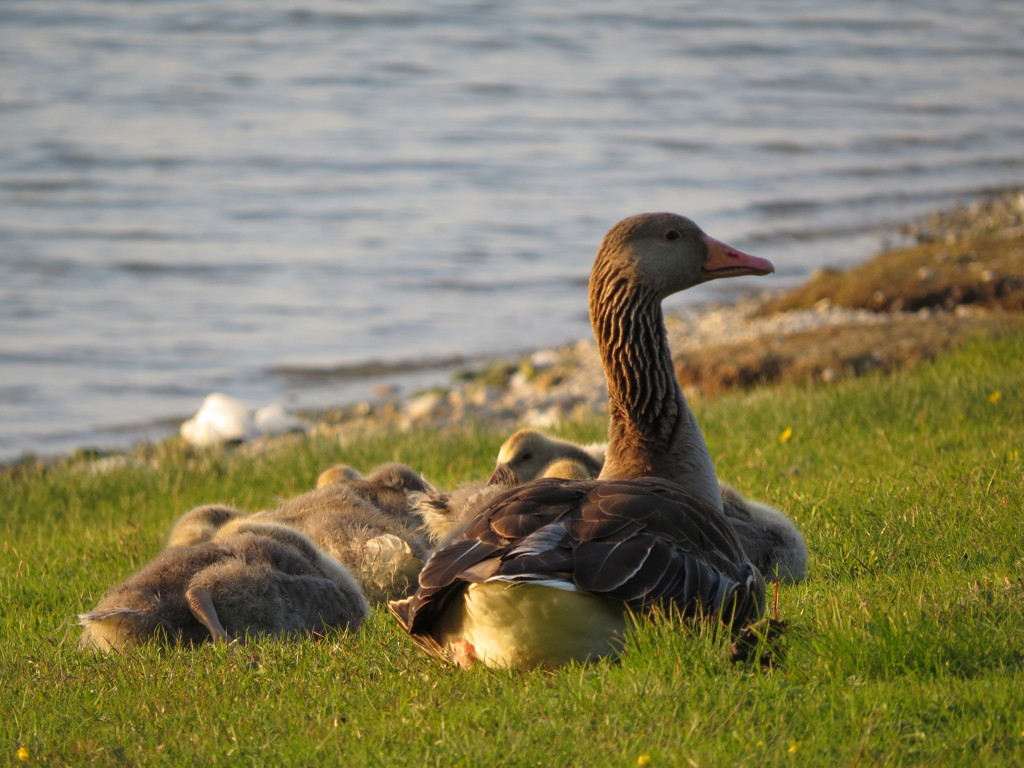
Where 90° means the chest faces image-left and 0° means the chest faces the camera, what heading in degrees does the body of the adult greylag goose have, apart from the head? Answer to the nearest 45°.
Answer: approximately 225°
